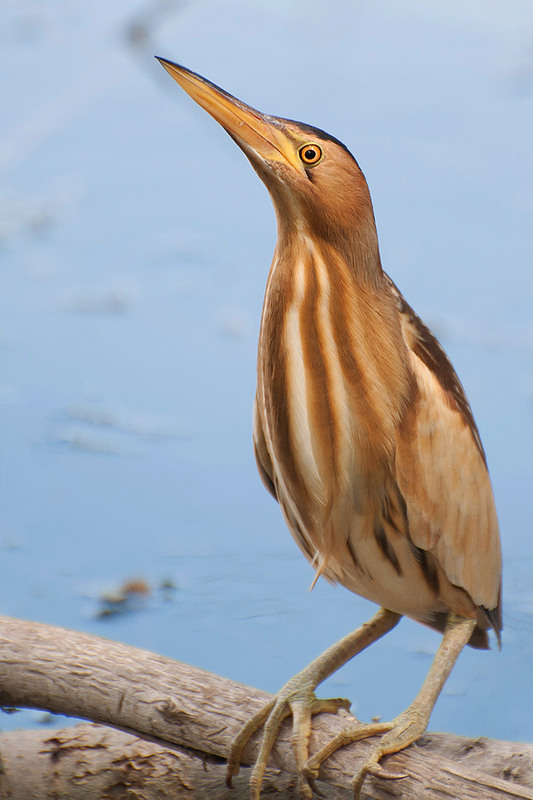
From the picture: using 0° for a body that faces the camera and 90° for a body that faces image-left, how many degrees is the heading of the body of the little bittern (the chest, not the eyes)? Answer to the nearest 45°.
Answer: approximately 45°
